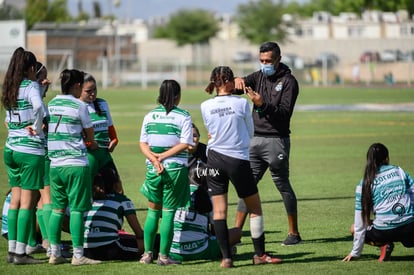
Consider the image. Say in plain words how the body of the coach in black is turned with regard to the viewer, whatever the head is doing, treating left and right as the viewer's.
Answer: facing the viewer and to the left of the viewer

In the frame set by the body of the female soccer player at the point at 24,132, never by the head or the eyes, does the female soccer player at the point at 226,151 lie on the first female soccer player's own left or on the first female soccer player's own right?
on the first female soccer player's own right

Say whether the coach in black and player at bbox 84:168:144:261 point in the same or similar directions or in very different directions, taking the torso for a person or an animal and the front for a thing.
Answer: very different directions

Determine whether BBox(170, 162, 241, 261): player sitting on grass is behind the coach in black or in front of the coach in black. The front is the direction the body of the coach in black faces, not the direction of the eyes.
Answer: in front

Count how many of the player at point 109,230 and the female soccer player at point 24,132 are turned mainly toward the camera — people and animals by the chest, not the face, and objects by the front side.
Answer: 0

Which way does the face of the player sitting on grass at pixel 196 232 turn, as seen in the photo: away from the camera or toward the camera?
away from the camera

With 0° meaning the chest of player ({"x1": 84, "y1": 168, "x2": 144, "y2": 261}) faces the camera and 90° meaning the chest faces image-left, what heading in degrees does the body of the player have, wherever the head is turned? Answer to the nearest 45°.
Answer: approximately 225°

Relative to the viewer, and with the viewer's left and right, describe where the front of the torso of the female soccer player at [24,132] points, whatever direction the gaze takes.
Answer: facing away from the viewer and to the right of the viewer

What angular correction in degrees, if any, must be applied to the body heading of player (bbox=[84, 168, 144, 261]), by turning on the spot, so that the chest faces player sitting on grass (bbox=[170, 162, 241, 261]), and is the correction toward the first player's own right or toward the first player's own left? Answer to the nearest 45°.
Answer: approximately 45° to the first player's own right

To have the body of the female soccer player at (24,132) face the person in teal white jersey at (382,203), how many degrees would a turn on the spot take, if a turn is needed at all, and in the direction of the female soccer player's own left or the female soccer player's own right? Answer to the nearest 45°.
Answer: approximately 45° to the female soccer player's own right
